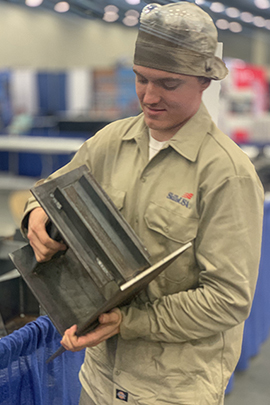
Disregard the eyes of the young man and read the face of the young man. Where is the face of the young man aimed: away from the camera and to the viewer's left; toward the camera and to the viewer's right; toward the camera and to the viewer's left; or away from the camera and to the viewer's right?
toward the camera and to the viewer's left

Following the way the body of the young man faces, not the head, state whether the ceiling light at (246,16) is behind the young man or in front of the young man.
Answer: behind

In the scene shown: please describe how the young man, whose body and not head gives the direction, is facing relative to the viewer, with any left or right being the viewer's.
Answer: facing the viewer and to the left of the viewer
